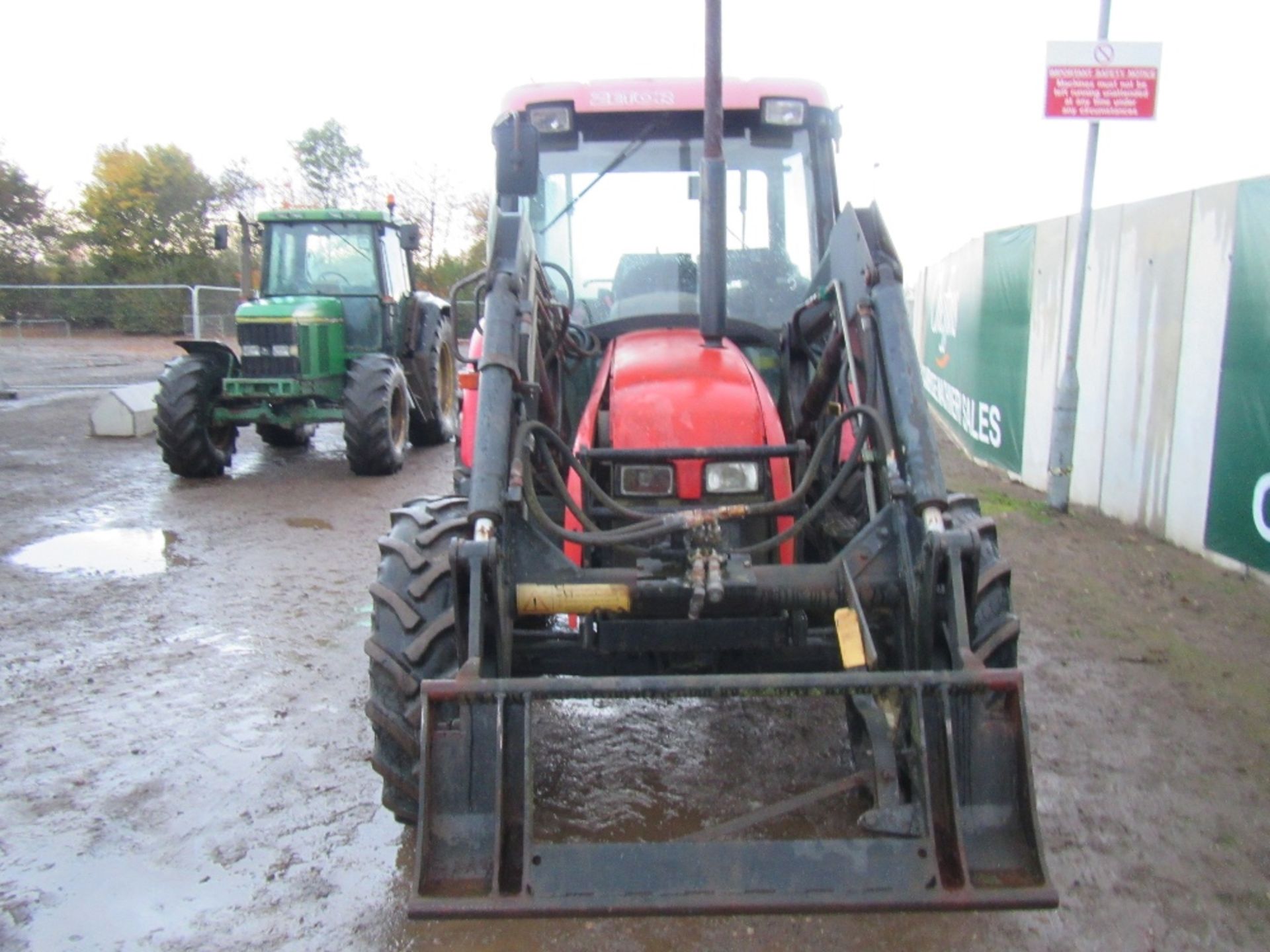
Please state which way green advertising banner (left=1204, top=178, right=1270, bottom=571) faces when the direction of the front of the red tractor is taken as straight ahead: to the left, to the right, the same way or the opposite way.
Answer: to the right

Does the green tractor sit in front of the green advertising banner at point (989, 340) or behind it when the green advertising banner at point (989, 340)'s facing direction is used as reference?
in front

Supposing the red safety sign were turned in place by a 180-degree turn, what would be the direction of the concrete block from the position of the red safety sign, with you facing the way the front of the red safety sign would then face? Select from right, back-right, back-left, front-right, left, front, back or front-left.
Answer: left

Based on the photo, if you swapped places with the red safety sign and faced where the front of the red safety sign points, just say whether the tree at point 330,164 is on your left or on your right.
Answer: on your right

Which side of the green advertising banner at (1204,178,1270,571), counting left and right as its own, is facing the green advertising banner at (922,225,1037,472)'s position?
right

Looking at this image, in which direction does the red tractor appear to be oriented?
toward the camera

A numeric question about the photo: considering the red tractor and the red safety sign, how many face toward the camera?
2

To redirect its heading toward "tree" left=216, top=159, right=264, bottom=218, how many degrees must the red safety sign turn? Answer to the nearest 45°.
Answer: approximately 135° to its right

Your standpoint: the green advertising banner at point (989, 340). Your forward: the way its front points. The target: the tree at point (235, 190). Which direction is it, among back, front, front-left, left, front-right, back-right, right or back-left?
right

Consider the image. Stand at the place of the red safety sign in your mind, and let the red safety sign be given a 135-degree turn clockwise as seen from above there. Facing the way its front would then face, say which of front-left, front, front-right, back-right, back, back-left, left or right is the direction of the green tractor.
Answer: front-left

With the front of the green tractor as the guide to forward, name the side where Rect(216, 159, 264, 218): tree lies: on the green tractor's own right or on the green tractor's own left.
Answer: on the green tractor's own right

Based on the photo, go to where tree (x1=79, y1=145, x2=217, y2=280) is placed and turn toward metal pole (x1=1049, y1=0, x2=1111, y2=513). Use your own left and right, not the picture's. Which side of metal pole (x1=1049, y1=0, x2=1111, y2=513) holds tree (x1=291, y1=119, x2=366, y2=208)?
left

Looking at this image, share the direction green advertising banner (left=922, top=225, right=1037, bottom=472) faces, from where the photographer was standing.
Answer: facing the viewer and to the left of the viewer

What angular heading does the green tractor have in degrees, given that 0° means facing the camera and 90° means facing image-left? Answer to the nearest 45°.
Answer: approximately 45°

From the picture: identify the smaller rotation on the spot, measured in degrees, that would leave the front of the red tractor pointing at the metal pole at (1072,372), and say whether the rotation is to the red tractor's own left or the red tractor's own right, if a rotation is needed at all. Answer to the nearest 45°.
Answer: approximately 135° to the red tractor's own left

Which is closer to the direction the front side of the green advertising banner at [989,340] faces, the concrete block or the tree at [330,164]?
the concrete block

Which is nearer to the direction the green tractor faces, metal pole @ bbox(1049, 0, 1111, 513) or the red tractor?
the red tractor

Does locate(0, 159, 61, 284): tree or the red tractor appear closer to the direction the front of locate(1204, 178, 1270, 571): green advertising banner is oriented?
the red tractor

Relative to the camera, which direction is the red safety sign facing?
toward the camera
